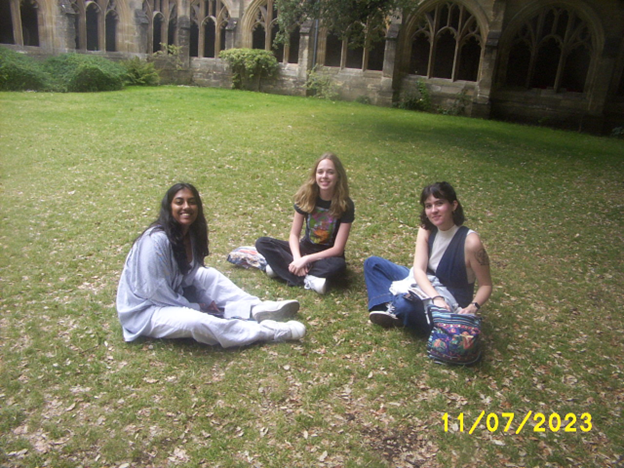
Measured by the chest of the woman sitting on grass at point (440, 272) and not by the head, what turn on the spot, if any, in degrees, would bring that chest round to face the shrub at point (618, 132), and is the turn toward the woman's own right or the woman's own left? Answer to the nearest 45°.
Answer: approximately 135° to the woman's own right

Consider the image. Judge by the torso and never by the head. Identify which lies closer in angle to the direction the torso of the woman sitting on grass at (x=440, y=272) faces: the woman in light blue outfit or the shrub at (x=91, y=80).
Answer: the woman in light blue outfit

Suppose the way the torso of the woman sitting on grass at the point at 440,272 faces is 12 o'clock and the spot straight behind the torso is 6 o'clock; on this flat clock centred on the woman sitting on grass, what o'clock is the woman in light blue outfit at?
The woman in light blue outfit is roughly at 1 o'clock from the woman sitting on grass.

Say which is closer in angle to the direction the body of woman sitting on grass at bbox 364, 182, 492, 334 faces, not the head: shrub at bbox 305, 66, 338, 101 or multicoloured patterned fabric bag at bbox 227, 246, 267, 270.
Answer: the multicoloured patterned fabric bag

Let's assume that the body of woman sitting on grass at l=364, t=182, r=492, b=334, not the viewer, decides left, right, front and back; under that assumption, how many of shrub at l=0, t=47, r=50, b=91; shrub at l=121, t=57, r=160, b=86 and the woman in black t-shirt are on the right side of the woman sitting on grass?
3

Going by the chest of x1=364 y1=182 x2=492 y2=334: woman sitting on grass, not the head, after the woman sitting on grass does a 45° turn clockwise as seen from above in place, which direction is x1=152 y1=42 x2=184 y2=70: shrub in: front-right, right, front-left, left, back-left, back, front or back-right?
front-right

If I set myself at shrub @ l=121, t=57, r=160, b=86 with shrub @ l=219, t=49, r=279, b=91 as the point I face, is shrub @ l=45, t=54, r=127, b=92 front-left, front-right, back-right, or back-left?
back-right

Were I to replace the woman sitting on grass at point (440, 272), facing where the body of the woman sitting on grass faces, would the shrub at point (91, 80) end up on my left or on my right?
on my right

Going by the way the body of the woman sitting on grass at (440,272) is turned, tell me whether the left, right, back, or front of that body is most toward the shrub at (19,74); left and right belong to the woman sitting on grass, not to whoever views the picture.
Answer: right

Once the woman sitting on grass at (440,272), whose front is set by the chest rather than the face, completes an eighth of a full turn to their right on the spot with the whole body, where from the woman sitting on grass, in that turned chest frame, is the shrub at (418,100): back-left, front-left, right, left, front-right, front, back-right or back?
right

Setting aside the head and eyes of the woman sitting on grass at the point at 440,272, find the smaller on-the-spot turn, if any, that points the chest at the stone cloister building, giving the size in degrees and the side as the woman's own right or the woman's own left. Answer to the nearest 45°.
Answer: approximately 135° to the woman's own right

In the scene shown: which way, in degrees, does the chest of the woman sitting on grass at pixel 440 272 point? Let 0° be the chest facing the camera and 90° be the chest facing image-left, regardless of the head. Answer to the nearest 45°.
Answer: approximately 45°
